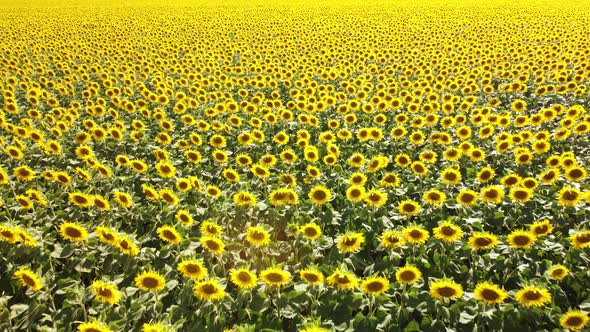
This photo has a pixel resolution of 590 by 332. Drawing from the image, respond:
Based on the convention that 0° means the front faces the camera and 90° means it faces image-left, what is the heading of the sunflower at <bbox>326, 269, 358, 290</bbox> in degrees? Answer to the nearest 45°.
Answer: approximately 0°

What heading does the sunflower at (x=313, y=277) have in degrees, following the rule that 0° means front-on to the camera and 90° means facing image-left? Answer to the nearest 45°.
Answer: approximately 0°

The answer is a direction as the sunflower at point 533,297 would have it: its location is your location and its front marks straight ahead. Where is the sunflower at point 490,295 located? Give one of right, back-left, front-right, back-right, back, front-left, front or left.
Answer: front-right

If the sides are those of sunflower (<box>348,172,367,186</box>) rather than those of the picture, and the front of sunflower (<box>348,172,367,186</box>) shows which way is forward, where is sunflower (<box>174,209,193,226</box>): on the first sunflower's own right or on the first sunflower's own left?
on the first sunflower's own right

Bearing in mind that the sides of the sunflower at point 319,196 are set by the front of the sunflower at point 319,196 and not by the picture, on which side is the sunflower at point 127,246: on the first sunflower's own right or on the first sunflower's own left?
on the first sunflower's own right

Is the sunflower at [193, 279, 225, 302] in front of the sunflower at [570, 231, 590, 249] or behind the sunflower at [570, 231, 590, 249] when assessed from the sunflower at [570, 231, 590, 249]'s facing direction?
in front

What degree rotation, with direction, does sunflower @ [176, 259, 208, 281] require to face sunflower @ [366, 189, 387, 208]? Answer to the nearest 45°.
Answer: approximately 90° to its left

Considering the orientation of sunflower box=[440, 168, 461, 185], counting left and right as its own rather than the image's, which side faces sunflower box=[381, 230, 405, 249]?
front

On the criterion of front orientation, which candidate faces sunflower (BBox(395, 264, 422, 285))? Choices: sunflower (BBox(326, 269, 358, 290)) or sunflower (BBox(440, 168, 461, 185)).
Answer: sunflower (BBox(440, 168, 461, 185))

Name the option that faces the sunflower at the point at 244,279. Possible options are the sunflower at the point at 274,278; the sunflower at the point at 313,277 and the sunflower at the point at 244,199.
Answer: the sunflower at the point at 244,199
